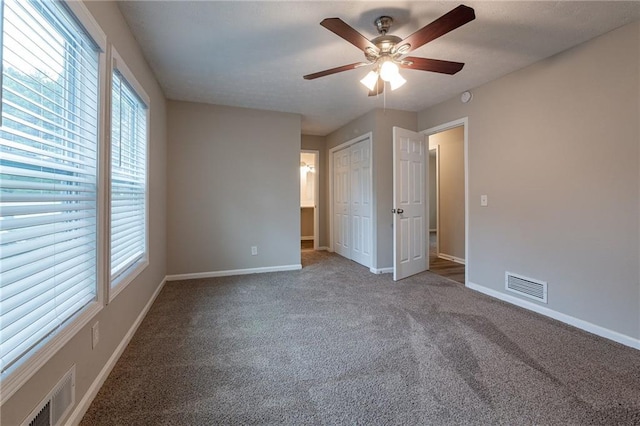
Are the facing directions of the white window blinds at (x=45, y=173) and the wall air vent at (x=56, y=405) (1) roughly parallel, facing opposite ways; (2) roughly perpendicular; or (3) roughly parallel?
roughly parallel

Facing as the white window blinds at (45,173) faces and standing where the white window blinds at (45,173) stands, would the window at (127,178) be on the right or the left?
on its left

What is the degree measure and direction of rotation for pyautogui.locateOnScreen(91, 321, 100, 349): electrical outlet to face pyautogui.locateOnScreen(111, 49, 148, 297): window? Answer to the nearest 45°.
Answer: approximately 135° to its left

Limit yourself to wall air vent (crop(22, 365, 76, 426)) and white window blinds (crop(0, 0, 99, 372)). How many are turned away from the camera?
0

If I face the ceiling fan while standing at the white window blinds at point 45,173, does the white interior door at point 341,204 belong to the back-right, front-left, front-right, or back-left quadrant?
front-left

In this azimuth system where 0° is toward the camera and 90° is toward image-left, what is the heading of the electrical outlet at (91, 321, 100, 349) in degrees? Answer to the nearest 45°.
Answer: approximately 315°

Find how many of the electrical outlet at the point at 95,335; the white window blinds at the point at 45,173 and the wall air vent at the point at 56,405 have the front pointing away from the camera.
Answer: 0

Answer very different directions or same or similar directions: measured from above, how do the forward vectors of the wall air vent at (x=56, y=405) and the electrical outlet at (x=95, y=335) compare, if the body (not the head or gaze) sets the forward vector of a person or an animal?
same or similar directions

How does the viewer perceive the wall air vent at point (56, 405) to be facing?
facing the viewer and to the right of the viewer

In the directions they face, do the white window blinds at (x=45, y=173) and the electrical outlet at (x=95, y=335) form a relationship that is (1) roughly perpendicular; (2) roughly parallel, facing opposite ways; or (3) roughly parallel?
roughly parallel
